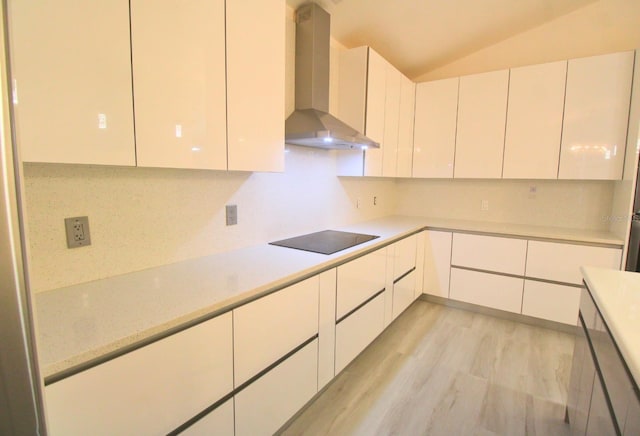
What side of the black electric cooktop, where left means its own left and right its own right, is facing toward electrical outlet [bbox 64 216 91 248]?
right

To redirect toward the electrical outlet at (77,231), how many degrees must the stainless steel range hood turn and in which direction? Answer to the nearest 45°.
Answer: approximately 90° to its right

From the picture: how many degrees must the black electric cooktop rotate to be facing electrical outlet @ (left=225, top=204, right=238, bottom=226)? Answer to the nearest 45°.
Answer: approximately 90° to its right

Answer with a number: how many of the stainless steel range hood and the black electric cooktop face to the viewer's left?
0

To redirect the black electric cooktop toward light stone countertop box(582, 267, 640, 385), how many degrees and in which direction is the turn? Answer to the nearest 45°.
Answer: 0° — it already faces it

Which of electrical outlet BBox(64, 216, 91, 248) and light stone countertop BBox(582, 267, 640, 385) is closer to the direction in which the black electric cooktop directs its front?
the light stone countertop

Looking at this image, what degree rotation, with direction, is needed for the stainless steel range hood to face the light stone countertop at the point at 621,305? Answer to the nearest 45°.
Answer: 0° — it already faces it

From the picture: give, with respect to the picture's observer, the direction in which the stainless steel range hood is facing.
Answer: facing the viewer and to the right of the viewer

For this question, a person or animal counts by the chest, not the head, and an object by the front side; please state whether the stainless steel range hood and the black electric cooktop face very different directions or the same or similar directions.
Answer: same or similar directions
